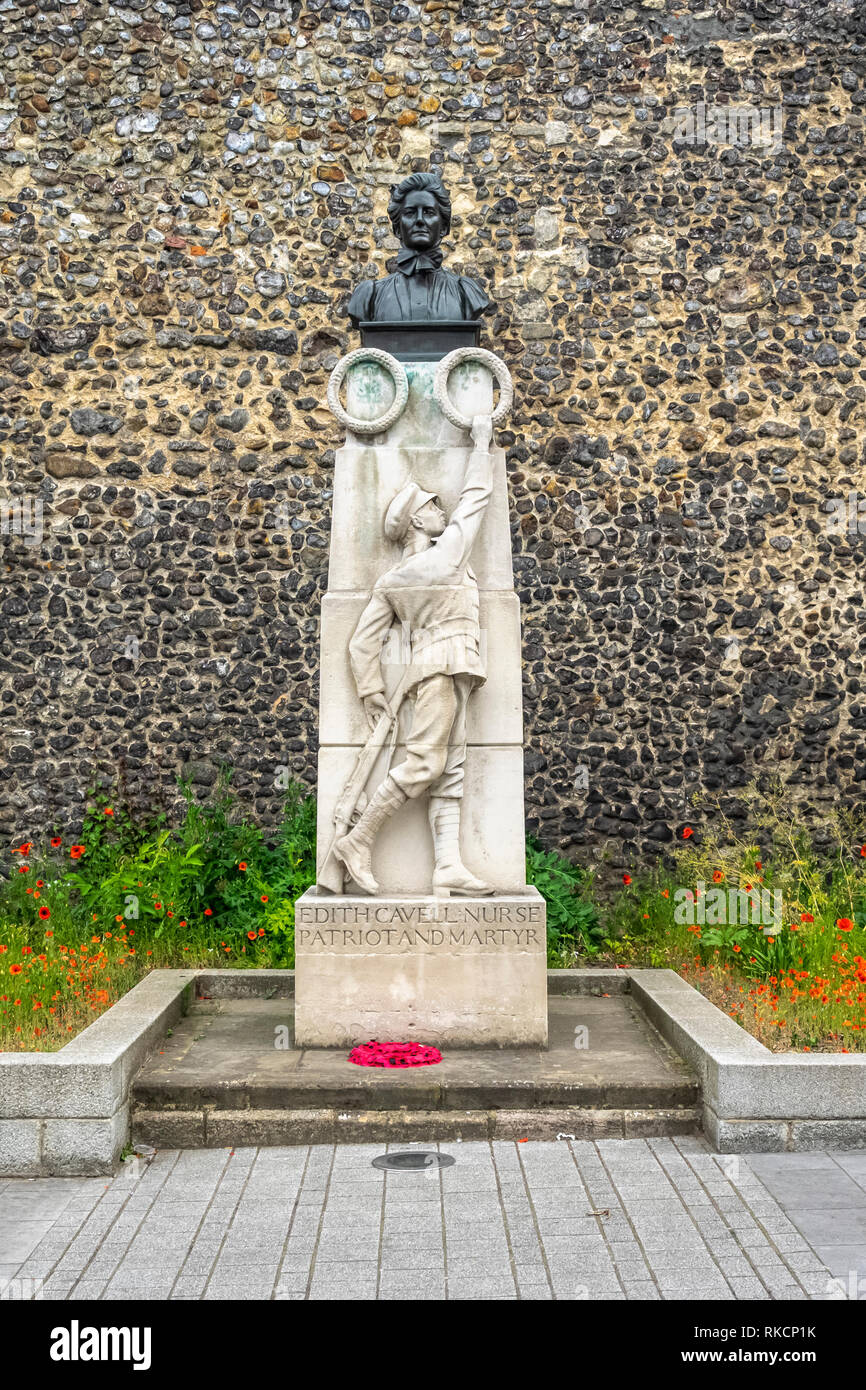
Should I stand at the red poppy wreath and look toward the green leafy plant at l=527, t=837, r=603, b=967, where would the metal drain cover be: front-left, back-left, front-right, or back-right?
back-right

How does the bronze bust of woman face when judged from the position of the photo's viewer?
facing the viewer
